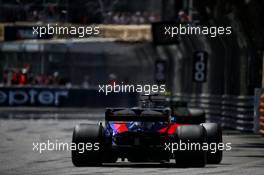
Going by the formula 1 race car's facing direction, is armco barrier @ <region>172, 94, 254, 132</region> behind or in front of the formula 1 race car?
in front

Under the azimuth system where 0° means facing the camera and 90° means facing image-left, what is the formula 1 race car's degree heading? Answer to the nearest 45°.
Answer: approximately 180°

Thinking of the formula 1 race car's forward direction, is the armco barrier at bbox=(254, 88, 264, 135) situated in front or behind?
in front
